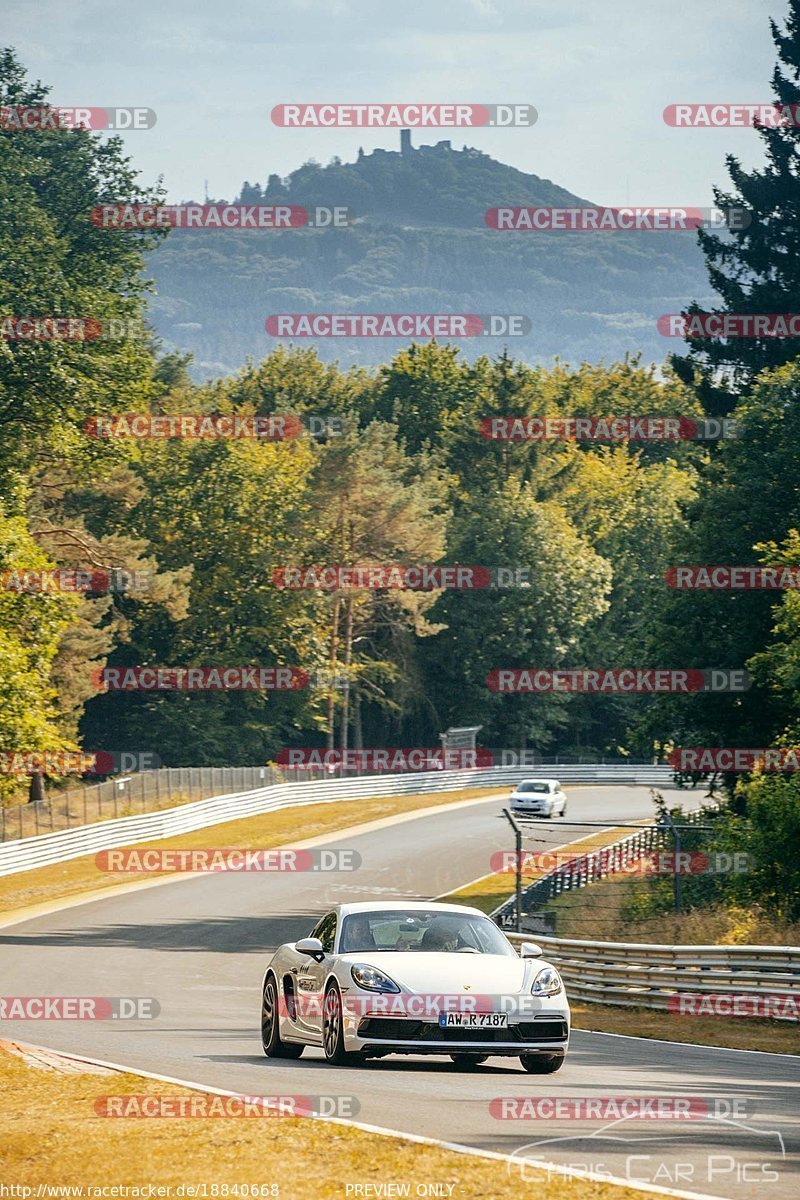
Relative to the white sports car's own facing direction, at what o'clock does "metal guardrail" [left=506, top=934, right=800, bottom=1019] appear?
The metal guardrail is roughly at 8 o'clock from the white sports car.

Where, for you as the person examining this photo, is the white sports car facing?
facing the viewer and to the right of the viewer

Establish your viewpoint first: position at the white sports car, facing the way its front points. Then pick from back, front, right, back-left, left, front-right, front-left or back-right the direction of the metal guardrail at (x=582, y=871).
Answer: back-left
